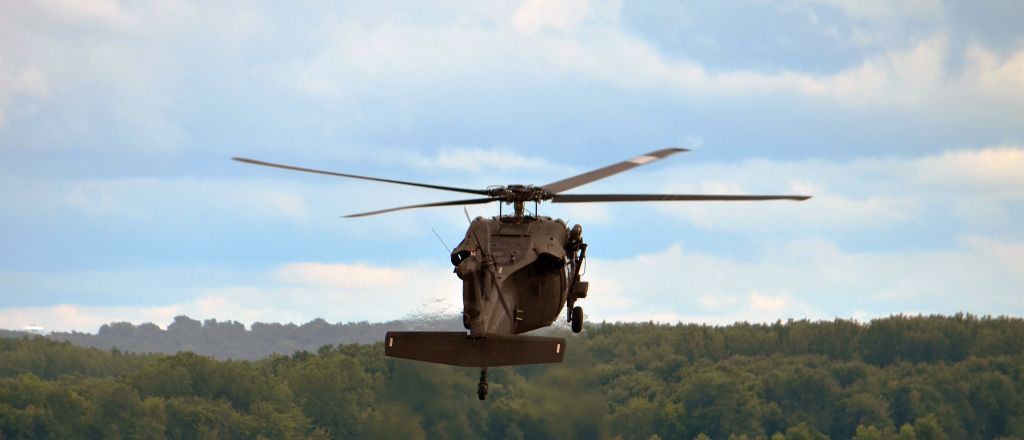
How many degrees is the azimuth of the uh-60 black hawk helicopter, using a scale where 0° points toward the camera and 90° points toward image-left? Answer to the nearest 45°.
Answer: approximately 180°
